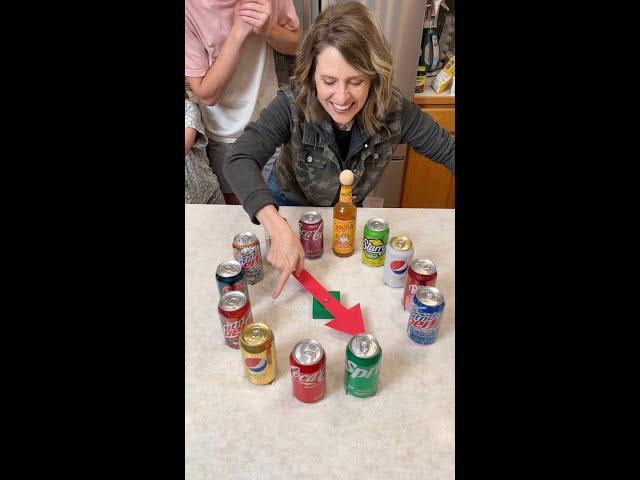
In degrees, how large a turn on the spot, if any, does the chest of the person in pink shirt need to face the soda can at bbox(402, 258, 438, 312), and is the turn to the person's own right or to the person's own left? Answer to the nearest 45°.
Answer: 0° — they already face it

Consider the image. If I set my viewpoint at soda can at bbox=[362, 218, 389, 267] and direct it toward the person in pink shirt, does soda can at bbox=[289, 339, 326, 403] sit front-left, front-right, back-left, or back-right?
back-left

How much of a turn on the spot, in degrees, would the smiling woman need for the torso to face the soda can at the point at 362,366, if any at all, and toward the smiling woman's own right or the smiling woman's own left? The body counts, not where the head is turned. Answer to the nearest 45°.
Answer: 0° — they already face it

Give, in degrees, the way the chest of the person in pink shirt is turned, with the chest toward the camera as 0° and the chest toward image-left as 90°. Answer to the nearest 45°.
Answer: approximately 315°

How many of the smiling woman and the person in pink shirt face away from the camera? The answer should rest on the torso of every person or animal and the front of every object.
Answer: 0

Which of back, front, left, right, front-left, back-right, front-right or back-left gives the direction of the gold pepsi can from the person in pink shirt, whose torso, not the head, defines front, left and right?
front-right

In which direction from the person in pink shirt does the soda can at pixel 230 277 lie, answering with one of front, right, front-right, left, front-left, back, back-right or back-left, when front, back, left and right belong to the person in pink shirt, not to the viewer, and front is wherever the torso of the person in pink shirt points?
front-right

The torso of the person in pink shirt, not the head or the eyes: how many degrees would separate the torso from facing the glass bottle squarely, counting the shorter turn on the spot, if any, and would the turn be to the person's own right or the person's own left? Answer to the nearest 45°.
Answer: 0° — they already face it
